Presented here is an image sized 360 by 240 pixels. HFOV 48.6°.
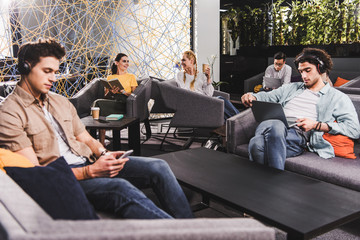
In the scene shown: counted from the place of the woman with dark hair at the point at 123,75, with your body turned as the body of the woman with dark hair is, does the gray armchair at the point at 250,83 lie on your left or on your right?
on your left

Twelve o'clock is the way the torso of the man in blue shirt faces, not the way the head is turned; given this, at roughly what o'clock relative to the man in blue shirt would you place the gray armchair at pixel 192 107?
The gray armchair is roughly at 3 o'clock from the man in blue shirt.

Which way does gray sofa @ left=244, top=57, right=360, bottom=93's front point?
toward the camera

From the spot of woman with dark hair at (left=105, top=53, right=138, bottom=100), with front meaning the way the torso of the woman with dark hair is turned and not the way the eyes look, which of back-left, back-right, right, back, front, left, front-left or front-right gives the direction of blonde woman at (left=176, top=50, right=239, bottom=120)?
left

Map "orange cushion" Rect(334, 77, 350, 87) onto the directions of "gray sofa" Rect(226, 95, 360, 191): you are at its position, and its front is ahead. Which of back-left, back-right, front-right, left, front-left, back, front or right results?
back-right

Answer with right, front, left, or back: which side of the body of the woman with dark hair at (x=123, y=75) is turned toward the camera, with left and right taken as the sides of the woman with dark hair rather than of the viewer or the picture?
front

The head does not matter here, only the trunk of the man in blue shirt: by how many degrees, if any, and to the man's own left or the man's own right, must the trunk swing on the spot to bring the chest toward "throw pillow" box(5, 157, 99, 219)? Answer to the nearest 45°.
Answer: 0° — they already face it

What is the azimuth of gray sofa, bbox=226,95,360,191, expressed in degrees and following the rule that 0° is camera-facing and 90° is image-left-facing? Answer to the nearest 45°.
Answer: approximately 45°

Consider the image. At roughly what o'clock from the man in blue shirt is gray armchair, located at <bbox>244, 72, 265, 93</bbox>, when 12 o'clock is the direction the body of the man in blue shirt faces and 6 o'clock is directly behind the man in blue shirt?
The gray armchair is roughly at 4 o'clock from the man in blue shirt.

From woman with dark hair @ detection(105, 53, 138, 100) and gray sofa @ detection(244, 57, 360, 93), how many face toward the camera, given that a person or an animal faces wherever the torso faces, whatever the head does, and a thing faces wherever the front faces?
2

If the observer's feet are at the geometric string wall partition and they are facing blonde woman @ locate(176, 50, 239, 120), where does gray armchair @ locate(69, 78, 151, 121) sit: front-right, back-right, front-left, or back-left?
front-right

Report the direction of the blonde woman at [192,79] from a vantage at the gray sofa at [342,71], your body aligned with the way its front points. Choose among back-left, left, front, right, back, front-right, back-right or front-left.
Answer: front-right

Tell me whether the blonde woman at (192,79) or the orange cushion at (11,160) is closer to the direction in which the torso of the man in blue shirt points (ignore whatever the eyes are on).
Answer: the orange cushion

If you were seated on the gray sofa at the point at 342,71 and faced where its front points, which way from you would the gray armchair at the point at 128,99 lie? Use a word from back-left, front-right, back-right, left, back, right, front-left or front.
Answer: front-right

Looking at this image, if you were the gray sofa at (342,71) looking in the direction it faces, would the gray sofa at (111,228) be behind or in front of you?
in front

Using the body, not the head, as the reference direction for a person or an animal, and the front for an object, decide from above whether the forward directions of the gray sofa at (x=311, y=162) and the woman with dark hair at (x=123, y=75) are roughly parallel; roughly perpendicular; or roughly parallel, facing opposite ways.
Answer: roughly perpendicular
